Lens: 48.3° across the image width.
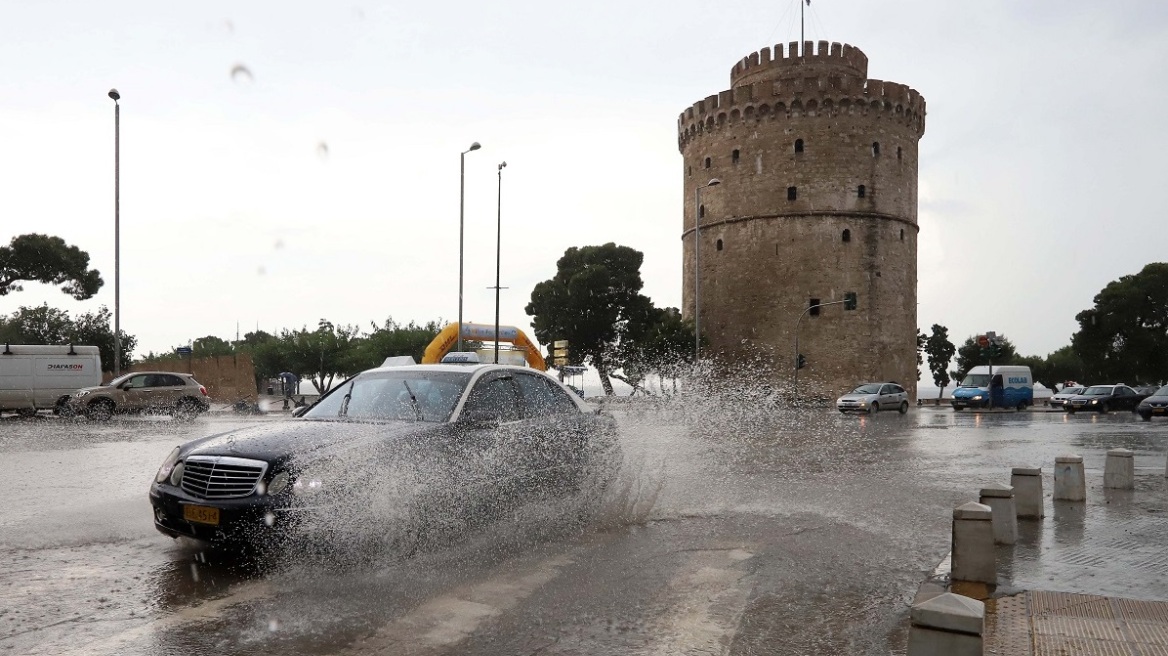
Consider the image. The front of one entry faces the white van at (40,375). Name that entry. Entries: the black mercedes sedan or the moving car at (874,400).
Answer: the moving car

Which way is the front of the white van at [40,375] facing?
to the viewer's left

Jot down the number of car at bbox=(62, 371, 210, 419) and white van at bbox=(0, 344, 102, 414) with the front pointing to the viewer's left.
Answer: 2

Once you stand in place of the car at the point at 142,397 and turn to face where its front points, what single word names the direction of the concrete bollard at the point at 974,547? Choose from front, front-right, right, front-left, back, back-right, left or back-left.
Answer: left

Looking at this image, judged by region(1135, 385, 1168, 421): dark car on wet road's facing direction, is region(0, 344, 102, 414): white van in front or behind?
in front

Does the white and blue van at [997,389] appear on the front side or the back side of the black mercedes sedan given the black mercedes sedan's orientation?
on the back side

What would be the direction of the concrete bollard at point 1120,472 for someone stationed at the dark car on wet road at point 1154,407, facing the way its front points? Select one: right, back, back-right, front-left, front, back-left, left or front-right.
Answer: front-left

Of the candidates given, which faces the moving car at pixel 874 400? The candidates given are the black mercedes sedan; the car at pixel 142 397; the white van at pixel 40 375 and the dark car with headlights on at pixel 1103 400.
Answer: the dark car with headlights on at pixel 1103 400

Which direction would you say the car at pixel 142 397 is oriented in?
to the viewer's left

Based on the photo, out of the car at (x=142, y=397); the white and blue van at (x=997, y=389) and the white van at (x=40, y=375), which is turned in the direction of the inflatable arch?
the white and blue van at (x=997, y=389)

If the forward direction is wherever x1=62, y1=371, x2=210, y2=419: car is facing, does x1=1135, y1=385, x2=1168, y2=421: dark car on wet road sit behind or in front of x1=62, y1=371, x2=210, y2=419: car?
behind

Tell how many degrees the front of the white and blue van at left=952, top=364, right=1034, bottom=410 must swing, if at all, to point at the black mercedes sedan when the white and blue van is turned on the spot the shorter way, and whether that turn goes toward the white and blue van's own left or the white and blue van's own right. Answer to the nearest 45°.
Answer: approximately 45° to the white and blue van's own left
